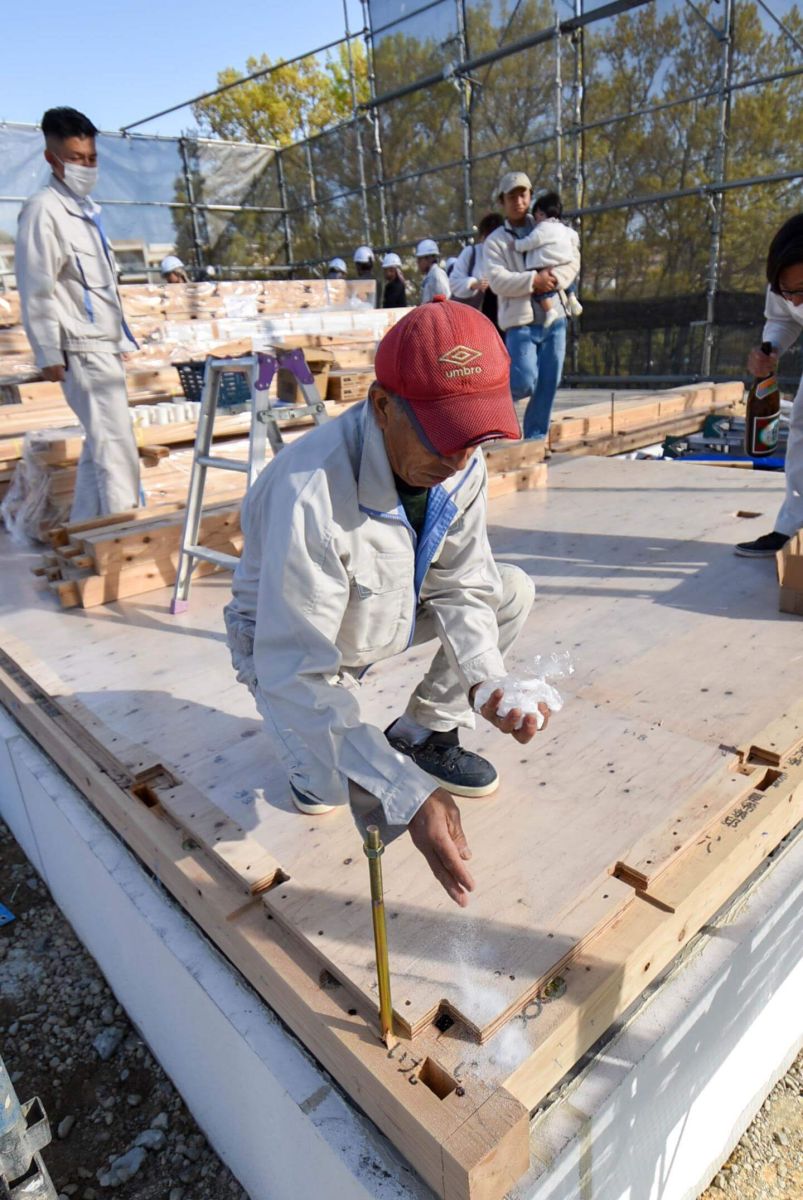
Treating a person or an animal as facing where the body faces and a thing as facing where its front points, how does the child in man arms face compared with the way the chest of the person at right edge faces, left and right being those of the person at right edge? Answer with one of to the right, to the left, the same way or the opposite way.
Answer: to the right

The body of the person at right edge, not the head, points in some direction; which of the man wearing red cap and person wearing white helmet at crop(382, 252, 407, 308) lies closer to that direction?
the man wearing red cap

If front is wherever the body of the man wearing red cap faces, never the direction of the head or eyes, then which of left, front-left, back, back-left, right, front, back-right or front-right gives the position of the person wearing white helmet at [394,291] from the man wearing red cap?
back-left

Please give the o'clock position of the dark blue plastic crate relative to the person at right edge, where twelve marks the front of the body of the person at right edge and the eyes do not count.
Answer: The dark blue plastic crate is roughly at 2 o'clock from the person at right edge.

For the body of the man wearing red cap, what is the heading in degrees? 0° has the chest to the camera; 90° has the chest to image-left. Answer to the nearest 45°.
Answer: approximately 315°

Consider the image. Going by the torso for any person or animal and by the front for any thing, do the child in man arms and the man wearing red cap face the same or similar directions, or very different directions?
very different directions

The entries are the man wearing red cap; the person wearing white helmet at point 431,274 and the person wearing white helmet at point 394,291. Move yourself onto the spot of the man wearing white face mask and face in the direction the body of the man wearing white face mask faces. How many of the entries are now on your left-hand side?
2

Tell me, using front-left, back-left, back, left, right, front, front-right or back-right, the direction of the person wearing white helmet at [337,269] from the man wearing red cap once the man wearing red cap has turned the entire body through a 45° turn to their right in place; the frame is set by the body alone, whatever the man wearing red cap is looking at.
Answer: back

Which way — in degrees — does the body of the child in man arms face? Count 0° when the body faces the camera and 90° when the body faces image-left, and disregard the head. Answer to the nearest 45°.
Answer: approximately 135°

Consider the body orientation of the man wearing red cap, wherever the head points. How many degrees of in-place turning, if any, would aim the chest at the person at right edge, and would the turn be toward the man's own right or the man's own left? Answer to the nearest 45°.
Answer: approximately 90° to the man's own left

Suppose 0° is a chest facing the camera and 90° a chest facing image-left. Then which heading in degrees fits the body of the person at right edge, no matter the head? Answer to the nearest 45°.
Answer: approximately 45°
